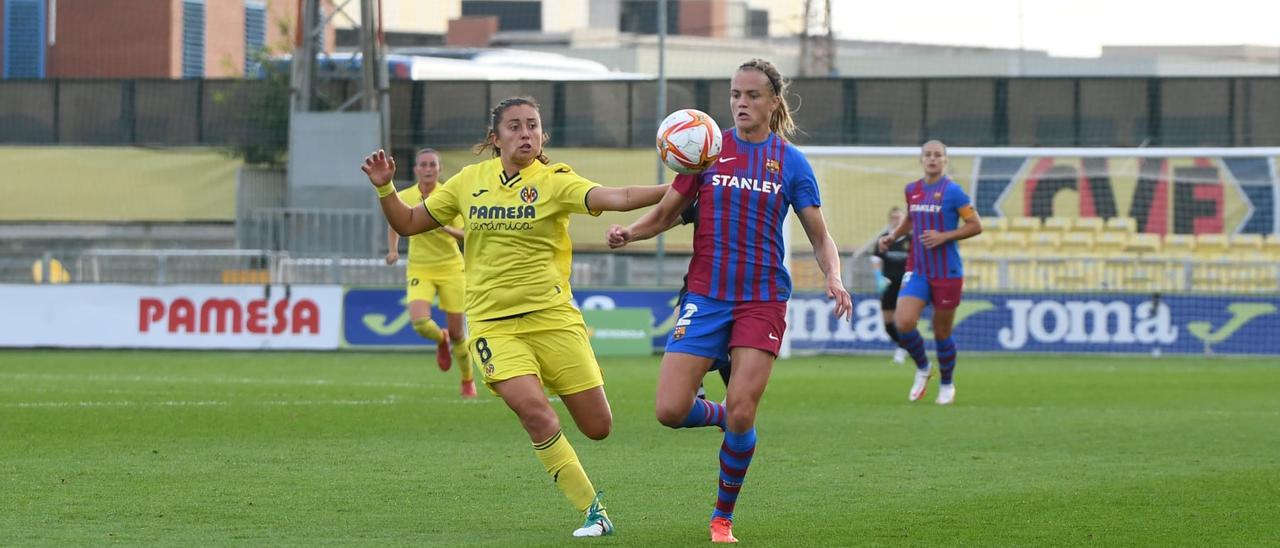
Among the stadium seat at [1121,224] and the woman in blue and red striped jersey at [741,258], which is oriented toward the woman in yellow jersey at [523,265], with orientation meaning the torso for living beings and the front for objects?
the stadium seat

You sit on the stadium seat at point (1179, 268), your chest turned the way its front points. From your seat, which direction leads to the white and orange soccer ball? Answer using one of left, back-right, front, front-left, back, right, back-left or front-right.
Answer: front

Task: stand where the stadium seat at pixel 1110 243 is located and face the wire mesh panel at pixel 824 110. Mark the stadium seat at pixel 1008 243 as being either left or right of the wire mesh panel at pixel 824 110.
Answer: left

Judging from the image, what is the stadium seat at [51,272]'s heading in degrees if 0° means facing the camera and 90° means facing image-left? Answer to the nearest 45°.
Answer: approximately 0°

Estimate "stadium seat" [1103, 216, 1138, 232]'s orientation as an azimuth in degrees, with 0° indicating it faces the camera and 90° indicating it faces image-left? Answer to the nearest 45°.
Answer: approximately 0°

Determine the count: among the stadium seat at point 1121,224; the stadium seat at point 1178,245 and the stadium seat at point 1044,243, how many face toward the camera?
3
